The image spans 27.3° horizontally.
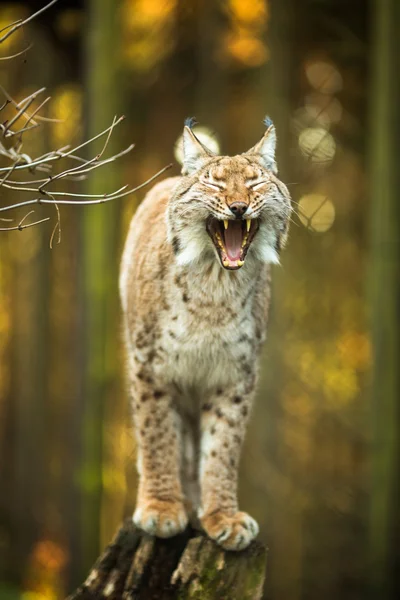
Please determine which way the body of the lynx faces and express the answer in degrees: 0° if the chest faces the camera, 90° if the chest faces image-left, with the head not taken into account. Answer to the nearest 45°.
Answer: approximately 0°

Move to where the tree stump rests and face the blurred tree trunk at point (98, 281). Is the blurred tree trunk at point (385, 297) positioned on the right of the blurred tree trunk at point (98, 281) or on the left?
right

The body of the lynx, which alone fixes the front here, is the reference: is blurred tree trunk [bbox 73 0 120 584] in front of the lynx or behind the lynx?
behind

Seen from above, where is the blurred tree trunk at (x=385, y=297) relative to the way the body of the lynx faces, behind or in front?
behind
